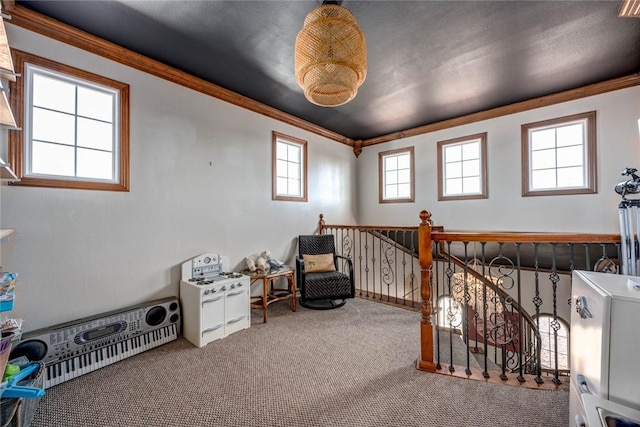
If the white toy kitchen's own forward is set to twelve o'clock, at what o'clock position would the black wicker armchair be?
The black wicker armchair is roughly at 10 o'clock from the white toy kitchen.

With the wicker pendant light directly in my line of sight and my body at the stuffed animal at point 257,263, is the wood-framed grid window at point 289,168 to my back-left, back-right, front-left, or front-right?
back-left

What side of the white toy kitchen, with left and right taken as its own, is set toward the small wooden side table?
left

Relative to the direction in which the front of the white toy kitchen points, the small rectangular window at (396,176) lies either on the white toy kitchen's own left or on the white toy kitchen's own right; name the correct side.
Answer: on the white toy kitchen's own left

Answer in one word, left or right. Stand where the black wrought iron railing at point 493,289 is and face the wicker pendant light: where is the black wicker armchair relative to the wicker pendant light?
right

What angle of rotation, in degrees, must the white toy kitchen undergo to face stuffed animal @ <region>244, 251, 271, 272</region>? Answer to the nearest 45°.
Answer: approximately 90° to its left

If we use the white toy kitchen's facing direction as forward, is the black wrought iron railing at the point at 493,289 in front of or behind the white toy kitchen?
in front

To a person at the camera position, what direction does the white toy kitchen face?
facing the viewer and to the right of the viewer
